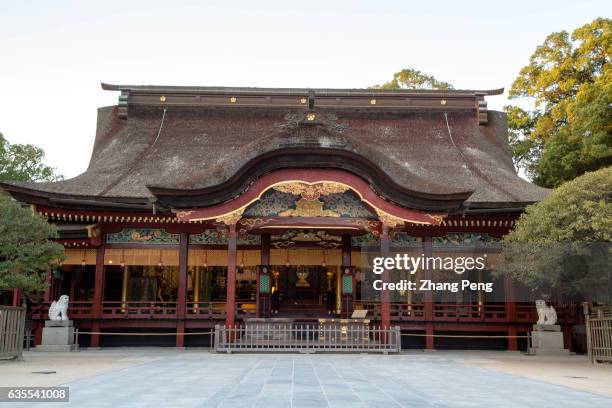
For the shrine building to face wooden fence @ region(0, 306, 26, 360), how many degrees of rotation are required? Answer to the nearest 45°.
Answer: approximately 45° to its right

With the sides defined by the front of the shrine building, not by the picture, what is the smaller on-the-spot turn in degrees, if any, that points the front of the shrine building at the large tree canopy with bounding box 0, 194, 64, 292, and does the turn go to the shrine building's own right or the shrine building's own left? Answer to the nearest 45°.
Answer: approximately 45° to the shrine building's own right

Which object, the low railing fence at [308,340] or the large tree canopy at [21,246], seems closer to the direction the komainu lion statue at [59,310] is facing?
the low railing fence

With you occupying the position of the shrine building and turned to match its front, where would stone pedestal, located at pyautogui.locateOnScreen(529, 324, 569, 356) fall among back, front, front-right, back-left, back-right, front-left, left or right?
left

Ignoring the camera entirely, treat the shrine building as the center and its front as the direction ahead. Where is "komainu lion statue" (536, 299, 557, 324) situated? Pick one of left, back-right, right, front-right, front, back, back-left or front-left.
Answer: left

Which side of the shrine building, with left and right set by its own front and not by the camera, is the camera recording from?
front
